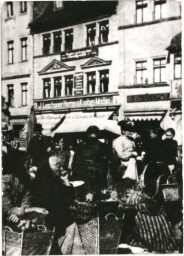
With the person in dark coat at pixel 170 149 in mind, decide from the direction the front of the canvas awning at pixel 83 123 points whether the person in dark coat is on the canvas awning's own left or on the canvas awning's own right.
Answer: on the canvas awning's own left

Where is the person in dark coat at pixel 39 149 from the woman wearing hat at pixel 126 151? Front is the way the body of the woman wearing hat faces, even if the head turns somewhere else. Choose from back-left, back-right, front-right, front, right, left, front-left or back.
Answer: back-right

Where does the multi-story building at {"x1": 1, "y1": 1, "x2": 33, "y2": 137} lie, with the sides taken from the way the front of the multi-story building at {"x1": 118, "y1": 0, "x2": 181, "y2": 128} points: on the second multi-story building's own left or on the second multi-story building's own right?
on the second multi-story building's own right

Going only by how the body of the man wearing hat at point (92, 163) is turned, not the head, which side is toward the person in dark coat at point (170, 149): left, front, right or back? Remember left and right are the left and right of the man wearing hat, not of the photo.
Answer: left

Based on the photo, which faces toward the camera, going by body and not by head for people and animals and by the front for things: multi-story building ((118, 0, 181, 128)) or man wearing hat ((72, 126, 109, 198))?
the multi-story building

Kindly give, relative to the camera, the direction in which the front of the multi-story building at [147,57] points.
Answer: facing the viewer

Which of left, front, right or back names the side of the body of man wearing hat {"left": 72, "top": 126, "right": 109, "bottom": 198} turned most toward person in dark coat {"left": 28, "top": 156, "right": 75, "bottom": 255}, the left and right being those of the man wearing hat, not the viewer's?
front

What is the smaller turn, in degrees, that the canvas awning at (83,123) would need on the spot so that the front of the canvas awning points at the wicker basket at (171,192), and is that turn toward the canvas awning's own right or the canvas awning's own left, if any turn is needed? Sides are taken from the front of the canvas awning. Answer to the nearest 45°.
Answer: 0° — it already faces it

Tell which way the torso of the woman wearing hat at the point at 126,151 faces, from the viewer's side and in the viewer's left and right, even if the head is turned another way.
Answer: facing the viewer and to the right of the viewer

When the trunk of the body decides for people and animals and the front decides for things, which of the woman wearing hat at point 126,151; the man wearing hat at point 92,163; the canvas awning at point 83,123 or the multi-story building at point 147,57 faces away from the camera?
the man wearing hat at point 92,163
